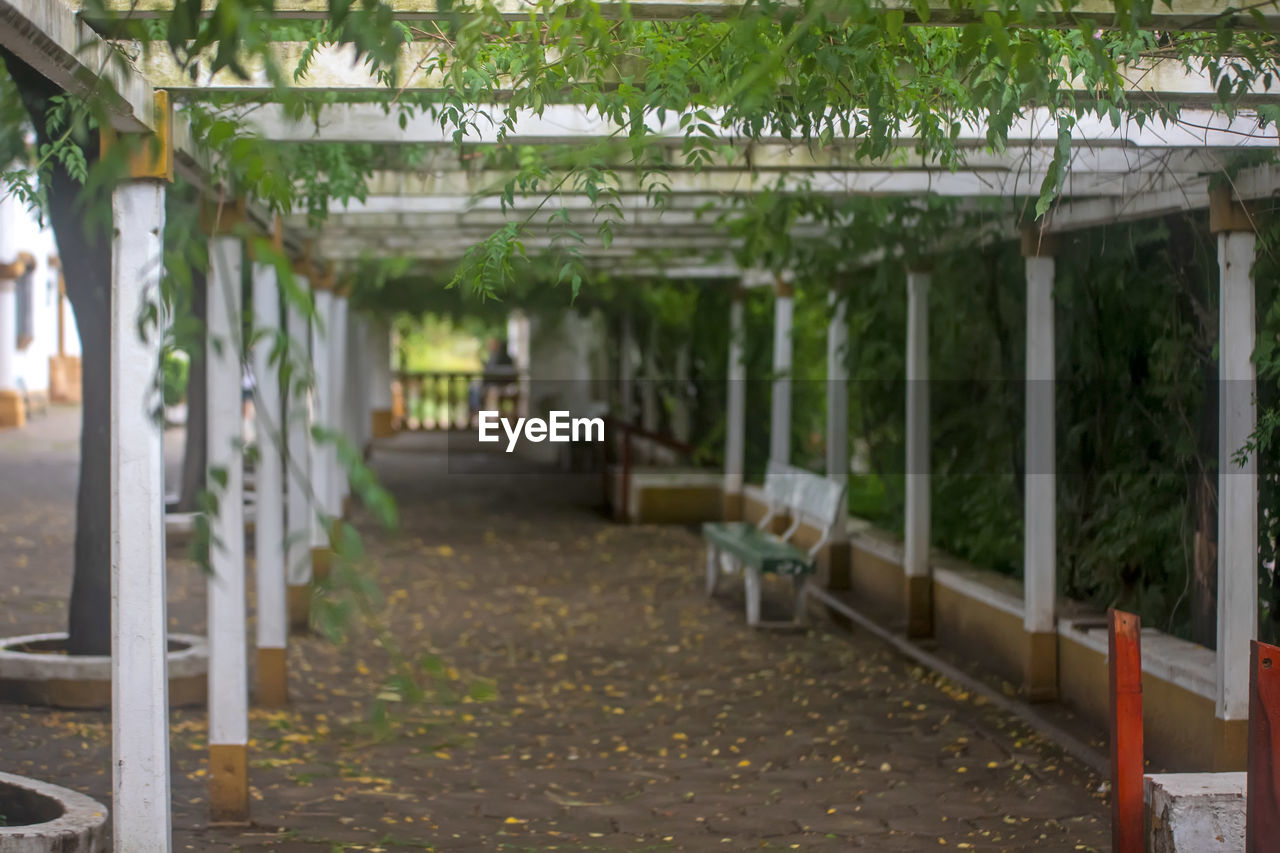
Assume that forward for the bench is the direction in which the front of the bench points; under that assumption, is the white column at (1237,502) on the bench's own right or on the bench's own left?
on the bench's own left

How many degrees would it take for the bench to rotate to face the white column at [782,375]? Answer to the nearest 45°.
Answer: approximately 135° to its right

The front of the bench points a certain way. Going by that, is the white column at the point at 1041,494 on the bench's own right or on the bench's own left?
on the bench's own left

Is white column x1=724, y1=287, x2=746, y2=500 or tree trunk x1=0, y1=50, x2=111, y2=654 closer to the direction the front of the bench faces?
the tree trunk

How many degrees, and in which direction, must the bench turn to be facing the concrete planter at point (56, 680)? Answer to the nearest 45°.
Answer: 0° — it already faces it

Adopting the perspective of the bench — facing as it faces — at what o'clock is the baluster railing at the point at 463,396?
The baluster railing is roughly at 4 o'clock from the bench.

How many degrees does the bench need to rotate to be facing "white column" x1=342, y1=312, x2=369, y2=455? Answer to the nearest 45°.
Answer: approximately 90° to its right

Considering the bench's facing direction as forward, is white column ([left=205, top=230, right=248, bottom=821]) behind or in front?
in front

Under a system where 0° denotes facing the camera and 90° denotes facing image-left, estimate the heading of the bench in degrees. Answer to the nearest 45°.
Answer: approximately 45°

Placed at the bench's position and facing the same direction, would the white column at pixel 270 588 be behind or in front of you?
in front
